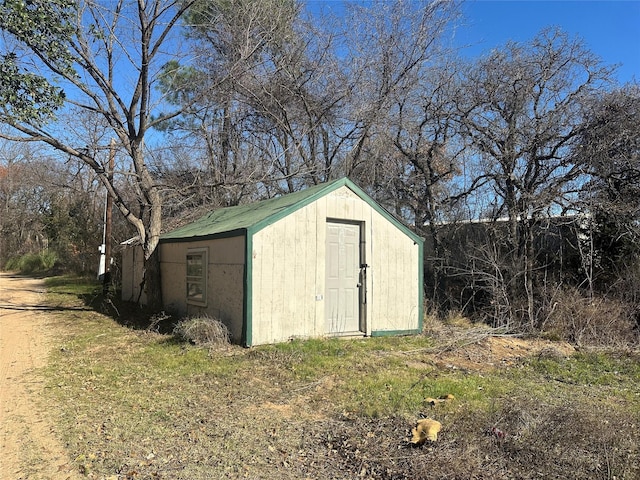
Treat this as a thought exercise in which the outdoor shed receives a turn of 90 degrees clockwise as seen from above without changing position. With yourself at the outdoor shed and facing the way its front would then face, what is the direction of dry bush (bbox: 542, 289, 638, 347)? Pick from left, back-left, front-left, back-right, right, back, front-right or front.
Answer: back-left

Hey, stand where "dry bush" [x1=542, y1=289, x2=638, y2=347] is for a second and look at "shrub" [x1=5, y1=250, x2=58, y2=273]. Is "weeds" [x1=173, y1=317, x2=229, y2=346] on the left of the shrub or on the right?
left

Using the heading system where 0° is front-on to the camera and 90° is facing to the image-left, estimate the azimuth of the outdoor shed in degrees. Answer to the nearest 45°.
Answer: approximately 315°

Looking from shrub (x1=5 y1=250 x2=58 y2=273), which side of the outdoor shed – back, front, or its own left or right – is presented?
back
